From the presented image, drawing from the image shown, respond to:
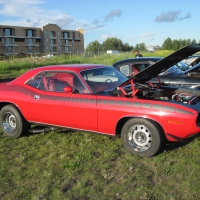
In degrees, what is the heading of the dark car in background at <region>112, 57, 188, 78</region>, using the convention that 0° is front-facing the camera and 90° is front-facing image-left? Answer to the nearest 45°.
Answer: approximately 270°

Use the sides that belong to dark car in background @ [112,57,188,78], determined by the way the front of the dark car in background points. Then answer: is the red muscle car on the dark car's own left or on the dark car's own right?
on the dark car's own right
